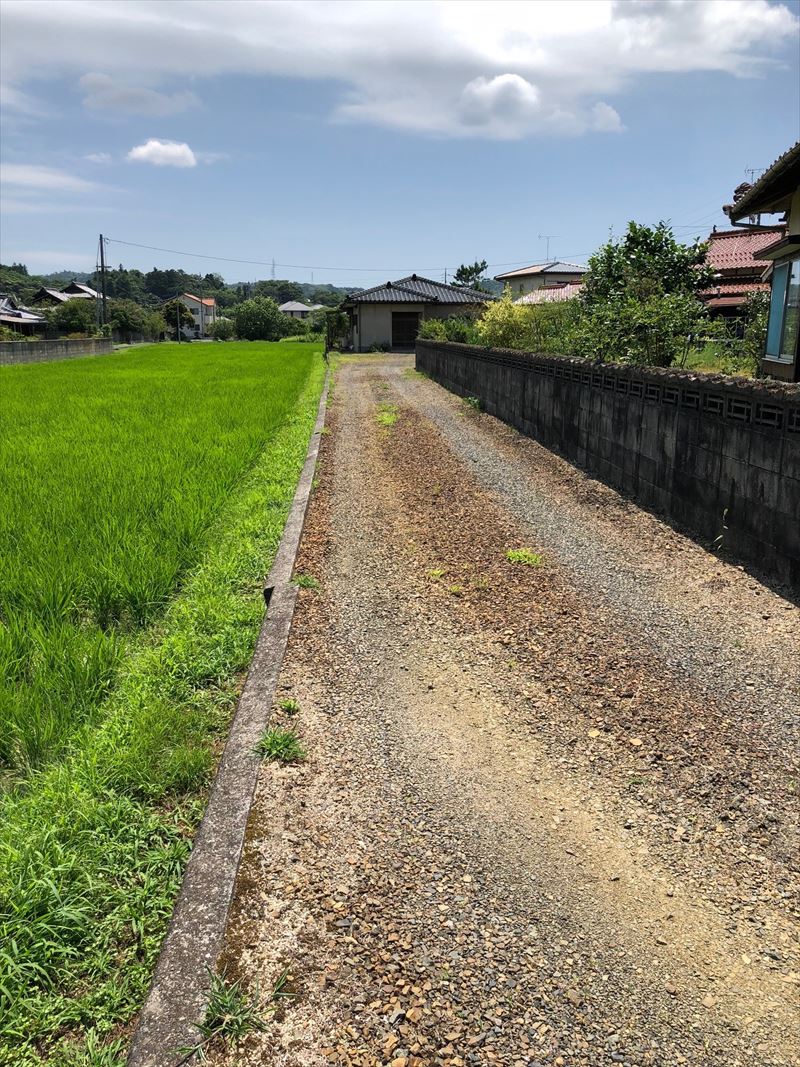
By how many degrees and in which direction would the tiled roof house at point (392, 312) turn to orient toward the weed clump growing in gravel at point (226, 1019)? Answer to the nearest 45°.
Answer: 0° — it already faces it

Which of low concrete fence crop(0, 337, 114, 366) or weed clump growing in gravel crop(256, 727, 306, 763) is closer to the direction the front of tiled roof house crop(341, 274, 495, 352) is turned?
the weed clump growing in gravel

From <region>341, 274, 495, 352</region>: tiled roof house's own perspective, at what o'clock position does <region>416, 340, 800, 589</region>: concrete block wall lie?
The concrete block wall is roughly at 12 o'clock from the tiled roof house.

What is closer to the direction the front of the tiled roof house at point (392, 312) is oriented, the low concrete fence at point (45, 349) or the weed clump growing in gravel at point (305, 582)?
the weed clump growing in gravel

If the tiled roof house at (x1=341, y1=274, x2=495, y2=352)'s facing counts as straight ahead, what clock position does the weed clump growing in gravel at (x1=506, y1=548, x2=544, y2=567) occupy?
The weed clump growing in gravel is roughly at 12 o'clock from the tiled roof house.

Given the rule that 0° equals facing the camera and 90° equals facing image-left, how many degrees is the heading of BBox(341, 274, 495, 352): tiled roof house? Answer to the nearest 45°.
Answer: approximately 0°
